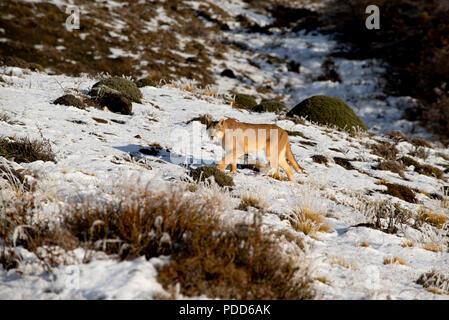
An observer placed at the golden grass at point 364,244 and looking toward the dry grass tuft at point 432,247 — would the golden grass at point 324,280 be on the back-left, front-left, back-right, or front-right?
back-right

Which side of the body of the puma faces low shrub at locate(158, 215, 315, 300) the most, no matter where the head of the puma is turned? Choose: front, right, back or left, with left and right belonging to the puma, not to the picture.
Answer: left

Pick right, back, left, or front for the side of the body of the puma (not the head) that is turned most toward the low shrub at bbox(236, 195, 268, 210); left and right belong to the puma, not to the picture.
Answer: left

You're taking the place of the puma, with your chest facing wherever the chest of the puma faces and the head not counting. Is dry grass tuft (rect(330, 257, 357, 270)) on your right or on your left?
on your left

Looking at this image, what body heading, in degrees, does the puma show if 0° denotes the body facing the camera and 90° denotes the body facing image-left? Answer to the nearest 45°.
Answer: approximately 90°

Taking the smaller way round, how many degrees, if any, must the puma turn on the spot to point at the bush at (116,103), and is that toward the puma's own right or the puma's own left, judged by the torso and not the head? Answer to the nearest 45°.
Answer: approximately 45° to the puma's own right

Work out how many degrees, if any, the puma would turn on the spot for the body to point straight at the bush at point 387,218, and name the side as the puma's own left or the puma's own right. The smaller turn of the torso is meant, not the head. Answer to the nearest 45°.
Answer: approximately 135° to the puma's own left
